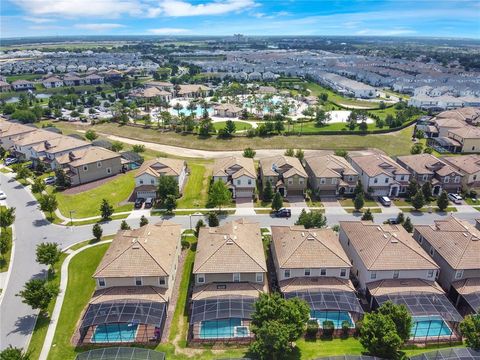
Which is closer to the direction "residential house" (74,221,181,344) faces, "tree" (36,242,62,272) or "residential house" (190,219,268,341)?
the tree

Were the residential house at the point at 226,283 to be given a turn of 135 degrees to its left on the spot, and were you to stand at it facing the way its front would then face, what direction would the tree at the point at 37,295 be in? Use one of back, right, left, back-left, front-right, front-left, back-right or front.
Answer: front-right

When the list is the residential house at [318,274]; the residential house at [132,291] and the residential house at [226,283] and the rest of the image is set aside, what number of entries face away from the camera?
3

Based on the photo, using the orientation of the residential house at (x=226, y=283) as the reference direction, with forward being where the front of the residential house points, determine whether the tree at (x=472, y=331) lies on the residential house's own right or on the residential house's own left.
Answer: on the residential house's own right

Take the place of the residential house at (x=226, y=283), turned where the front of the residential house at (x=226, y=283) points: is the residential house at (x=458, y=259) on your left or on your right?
on your right

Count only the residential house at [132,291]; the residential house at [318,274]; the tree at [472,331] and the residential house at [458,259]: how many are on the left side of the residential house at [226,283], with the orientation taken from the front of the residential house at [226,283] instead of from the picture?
1

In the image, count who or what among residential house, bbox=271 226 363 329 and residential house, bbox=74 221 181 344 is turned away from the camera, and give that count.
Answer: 2

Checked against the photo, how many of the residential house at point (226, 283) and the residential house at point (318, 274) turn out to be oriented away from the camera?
2

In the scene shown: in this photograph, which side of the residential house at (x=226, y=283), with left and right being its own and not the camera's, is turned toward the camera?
back

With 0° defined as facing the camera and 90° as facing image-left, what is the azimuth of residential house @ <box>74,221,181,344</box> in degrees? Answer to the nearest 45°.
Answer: approximately 180°

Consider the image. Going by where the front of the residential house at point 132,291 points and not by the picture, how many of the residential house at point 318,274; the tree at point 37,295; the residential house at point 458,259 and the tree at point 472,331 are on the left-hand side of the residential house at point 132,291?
1

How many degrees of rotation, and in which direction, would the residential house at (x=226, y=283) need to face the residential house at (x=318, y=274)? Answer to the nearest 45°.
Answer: approximately 90° to its right

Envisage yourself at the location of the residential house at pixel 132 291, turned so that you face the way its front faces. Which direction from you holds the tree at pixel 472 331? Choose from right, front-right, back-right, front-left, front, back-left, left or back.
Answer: back-right

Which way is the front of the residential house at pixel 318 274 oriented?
away from the camera
